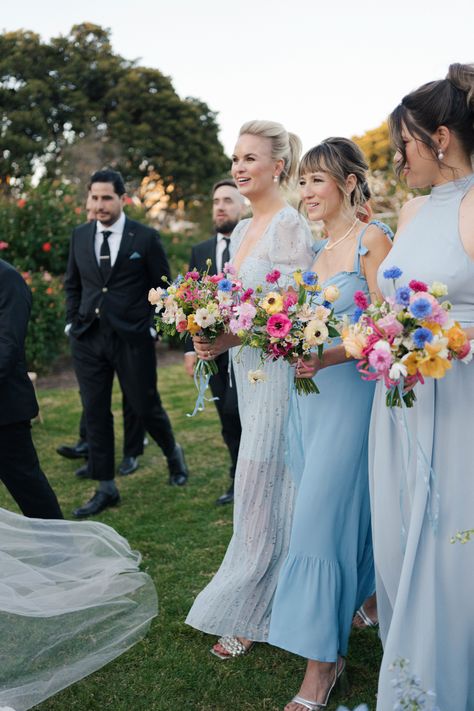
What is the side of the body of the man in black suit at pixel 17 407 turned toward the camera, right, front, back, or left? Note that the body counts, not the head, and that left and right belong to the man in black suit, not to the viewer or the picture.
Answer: left

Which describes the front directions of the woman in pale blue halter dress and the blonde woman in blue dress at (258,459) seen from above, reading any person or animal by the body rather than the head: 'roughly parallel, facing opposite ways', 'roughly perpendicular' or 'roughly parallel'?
roughly parallel

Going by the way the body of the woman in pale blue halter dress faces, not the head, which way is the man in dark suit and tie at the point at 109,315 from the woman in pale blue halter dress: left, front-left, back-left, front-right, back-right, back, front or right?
right

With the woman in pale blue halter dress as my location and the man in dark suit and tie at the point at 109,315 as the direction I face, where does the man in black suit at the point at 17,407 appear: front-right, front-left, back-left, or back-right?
front-left

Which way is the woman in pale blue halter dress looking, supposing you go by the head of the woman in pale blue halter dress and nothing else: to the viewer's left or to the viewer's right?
to the viewer's left

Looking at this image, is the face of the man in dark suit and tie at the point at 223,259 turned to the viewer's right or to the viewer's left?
to the viewer's left

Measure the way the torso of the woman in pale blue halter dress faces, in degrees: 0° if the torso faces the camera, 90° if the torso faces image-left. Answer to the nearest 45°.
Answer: approximately 45°

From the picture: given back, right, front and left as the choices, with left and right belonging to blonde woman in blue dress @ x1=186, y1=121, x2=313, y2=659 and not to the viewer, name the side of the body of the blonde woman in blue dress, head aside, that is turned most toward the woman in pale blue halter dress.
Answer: left

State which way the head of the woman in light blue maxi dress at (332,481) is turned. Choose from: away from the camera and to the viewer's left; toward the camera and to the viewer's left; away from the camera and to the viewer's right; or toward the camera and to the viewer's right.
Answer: toward the camera and to the viewer's left

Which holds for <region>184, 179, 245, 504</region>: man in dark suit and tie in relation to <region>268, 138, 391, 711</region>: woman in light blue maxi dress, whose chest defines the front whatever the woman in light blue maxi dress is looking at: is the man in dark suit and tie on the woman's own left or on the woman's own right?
on the woman's own right

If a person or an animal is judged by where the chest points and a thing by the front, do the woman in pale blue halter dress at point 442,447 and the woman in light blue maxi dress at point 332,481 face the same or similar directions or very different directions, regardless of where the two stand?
same or similar directions

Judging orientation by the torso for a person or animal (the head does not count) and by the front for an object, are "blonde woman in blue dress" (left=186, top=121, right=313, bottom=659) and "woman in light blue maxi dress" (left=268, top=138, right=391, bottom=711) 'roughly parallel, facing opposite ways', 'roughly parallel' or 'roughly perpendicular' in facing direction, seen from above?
roughly parallel
